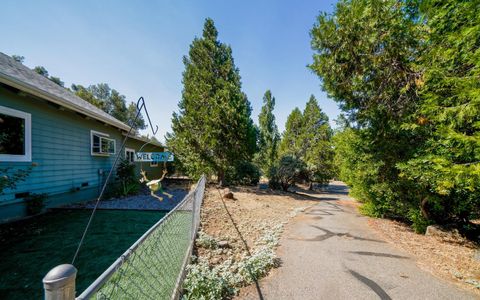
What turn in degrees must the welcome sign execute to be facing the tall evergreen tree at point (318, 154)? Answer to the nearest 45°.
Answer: approximately 135° to its left

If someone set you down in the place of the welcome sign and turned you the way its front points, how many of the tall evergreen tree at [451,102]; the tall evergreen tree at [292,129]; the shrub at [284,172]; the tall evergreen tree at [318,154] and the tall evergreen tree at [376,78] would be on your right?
0

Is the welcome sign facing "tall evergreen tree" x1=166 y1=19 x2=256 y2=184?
no

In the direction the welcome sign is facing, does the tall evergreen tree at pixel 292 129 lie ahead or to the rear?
to the rear

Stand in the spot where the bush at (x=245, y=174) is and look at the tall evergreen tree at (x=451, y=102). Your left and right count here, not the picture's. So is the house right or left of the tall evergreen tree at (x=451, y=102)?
right

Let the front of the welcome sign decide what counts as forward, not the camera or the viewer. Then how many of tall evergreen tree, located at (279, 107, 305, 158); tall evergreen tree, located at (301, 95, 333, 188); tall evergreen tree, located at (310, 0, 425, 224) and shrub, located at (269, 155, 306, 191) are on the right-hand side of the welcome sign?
0

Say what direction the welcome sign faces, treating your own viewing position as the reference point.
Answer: facing the viewer

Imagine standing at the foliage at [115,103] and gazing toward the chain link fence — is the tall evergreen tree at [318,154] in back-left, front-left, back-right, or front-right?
front-left

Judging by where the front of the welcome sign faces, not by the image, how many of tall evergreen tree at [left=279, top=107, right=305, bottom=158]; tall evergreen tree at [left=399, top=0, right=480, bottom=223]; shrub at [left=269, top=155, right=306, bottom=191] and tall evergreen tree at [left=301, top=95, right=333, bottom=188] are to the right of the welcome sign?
0
